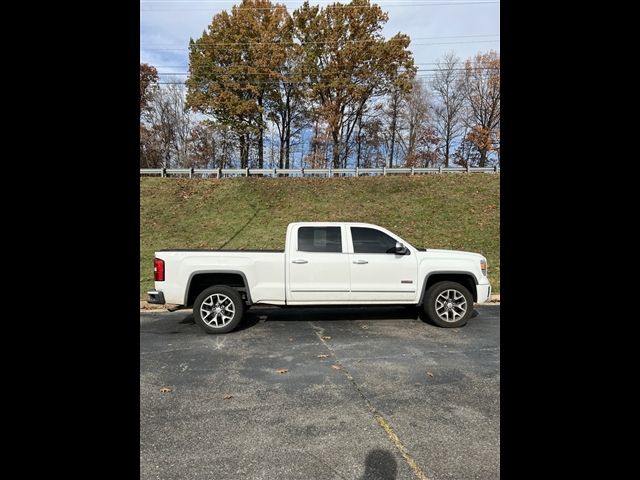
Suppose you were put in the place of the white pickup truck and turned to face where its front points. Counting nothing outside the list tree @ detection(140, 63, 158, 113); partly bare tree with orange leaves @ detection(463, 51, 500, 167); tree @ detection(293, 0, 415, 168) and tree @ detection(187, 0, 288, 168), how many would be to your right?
0

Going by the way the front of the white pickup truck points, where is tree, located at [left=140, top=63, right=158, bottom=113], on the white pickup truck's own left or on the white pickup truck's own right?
on the white pickup truck's own left

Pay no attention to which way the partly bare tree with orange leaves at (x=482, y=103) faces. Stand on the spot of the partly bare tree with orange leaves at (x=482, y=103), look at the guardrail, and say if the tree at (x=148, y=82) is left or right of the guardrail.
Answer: right

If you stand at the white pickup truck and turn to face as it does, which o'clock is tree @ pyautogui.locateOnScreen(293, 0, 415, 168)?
The tree is roughly at 9 o'clock from the white pickup truck.

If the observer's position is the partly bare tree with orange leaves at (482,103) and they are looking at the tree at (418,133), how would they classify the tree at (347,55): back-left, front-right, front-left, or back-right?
front-left

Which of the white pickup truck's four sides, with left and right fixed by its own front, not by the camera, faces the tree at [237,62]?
left

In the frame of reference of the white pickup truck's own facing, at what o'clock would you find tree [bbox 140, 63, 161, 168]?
The tree is roughly at 8 o'clock from the white pickup truck.

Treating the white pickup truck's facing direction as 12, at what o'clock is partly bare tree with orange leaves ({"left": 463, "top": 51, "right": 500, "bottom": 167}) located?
The partly bare tree with orange leaves is roughly at 10 o'clock from the white pickup truck.

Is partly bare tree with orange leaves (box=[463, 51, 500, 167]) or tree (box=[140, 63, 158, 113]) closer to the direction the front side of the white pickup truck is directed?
the partly bare tree with orange leaves

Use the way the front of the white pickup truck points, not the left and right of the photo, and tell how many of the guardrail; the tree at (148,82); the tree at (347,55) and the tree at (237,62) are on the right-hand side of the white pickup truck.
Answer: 0

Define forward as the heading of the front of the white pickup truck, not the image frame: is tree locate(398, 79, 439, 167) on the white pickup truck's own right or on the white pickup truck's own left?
on the white pickup truck's own left

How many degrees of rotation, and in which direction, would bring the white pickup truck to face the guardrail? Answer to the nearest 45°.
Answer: approximately 90° to its left

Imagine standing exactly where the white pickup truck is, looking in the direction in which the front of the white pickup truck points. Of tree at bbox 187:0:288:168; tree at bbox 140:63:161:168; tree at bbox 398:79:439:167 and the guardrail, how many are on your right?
0

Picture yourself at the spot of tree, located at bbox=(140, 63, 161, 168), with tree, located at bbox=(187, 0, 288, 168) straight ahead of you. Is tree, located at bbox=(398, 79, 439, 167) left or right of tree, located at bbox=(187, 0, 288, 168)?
left

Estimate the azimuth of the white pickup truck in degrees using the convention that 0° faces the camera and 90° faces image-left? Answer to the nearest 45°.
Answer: approximately 270°
